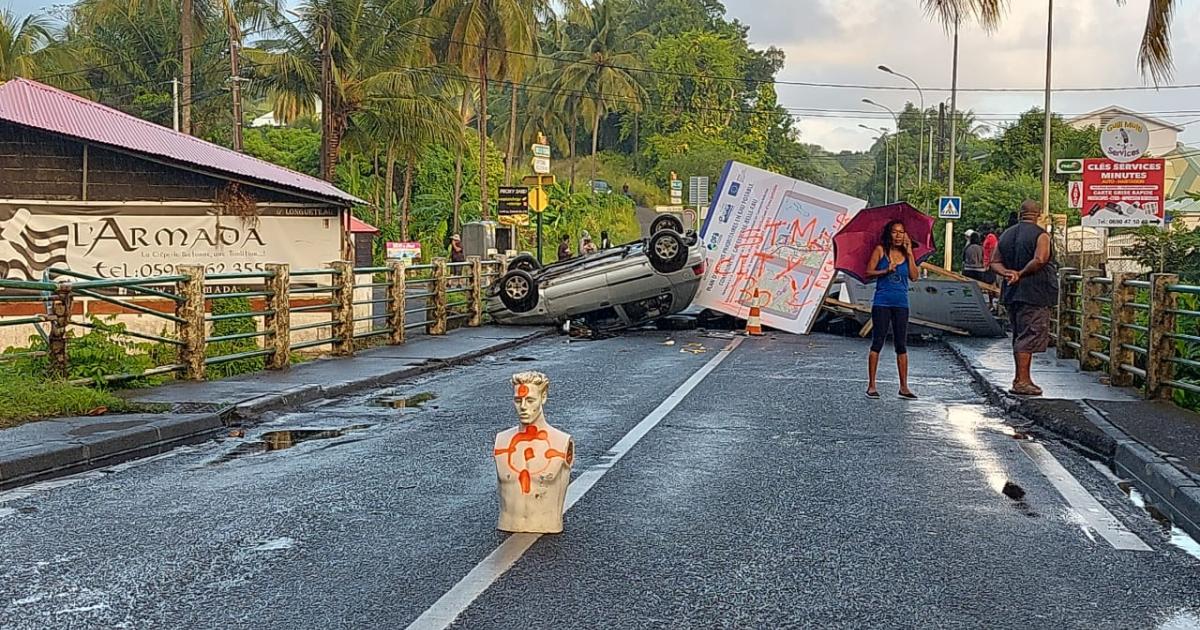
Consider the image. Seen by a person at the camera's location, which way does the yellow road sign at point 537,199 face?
facing the viewer

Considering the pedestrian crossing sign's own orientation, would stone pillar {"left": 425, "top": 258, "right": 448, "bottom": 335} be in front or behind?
in front

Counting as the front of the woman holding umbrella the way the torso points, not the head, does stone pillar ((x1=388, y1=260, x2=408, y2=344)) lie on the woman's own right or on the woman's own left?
on the woman's own right

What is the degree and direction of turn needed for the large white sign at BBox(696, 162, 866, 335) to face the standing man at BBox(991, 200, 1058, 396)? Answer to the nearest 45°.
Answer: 0° — it already faces them

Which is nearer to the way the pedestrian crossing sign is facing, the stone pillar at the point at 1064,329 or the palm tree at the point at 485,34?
the stone pillar

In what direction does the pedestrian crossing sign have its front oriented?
toward the camera

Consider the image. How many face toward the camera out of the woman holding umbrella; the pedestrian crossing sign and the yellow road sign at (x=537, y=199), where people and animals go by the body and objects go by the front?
3

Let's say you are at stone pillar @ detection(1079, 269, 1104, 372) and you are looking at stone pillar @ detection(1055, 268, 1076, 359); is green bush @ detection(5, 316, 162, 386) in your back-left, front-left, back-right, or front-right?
back-left

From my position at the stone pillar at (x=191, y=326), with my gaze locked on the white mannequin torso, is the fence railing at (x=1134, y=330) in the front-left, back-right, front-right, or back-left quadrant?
front-left

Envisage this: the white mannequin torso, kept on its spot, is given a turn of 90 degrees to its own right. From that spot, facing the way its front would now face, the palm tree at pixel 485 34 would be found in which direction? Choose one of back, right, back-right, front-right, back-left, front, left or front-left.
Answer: right

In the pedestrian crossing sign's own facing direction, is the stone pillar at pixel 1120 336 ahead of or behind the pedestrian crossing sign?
ahead

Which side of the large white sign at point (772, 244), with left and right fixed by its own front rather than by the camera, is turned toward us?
front

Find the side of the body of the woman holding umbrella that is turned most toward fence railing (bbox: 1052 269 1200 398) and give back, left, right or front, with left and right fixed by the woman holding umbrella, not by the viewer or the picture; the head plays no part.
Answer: left

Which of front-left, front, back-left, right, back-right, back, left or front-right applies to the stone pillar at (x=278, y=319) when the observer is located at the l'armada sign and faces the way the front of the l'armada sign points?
front
